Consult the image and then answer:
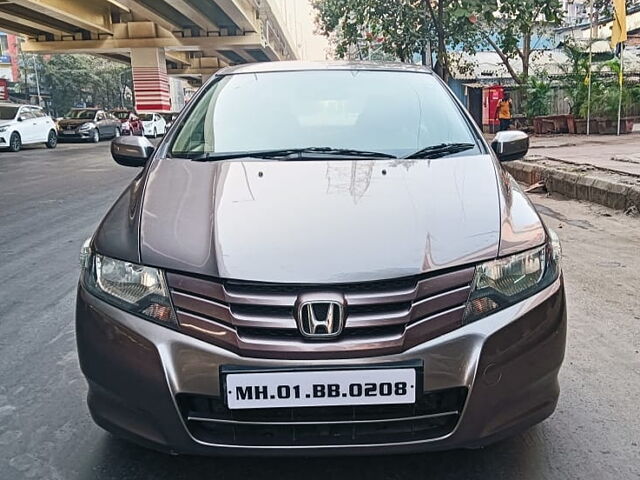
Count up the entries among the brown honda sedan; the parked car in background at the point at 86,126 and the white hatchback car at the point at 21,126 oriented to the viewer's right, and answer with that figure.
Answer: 0

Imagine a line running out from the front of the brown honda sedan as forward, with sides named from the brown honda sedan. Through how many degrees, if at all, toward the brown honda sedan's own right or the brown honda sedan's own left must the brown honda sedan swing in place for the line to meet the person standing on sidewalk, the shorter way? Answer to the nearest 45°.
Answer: approximately 180°

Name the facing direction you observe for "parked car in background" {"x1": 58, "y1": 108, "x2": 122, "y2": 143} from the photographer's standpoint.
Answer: facing the viewer and to the left of the viewer

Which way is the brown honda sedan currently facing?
toward the camera

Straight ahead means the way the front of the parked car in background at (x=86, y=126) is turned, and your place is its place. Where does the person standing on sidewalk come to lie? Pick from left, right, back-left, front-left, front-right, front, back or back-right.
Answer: left

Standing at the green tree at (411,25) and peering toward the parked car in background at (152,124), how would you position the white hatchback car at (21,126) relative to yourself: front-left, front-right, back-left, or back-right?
front-left

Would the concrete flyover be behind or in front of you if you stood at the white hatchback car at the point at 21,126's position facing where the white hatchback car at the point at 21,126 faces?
behind

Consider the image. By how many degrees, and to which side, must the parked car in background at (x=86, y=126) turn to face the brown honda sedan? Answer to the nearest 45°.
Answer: approximately 45° to its left

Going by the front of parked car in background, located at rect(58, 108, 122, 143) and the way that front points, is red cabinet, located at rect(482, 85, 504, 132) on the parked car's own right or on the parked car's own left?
on the parked car's own left

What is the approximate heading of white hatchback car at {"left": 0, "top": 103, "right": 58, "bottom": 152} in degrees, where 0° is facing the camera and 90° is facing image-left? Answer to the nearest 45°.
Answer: approximately 45°

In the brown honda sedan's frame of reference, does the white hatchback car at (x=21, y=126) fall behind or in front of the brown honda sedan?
behind

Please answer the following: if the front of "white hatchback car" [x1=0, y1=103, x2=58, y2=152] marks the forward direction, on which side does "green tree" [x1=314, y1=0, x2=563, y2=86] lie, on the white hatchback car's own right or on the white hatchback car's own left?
on the white hatchback car's own left

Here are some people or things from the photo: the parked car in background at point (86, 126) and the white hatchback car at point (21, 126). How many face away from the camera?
0
